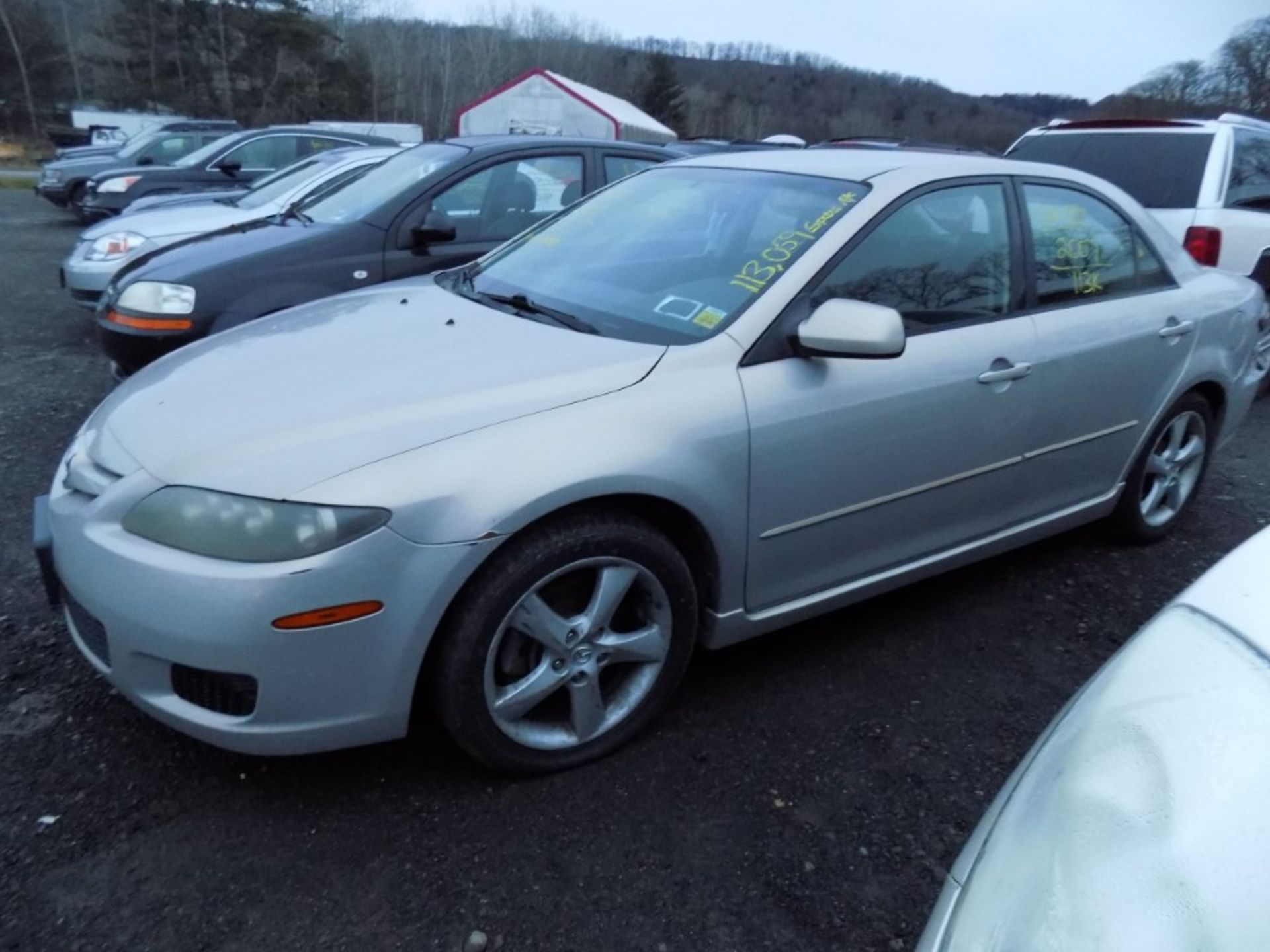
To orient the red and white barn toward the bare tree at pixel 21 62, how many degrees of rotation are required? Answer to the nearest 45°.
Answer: approximately 90° to its right

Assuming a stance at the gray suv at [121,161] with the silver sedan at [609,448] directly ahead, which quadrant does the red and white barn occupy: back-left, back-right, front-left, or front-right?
back-left

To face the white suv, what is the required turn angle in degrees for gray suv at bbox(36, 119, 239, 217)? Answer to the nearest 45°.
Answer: approximately 90° to its left

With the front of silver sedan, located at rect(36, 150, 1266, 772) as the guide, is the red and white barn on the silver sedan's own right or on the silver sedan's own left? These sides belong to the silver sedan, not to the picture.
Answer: on the silver sedan's own right

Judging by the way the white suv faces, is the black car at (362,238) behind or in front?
behind

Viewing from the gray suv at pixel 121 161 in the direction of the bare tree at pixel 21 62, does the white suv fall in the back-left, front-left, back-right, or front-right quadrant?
back-right

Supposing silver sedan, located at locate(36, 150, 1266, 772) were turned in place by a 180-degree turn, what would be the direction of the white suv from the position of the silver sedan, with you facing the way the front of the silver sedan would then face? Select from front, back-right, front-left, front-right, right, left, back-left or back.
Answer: front
